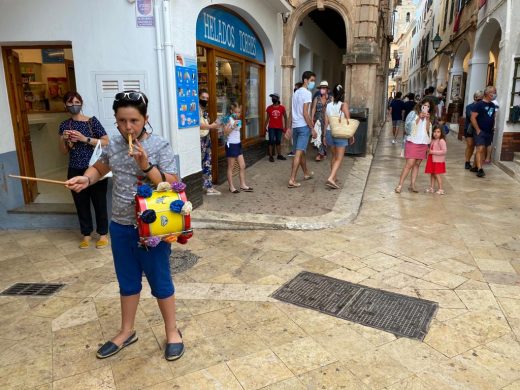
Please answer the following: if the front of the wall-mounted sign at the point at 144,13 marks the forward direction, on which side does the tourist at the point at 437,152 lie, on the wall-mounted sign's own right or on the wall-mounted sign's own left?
on the wall-mounted sign's own left

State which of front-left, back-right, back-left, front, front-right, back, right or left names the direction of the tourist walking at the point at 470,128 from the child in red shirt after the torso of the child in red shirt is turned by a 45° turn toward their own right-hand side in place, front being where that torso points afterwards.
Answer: back-left

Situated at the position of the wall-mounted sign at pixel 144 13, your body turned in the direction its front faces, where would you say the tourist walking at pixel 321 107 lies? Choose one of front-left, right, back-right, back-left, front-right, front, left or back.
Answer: back-left

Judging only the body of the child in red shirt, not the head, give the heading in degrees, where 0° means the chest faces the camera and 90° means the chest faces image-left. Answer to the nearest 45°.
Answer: approximately 0°

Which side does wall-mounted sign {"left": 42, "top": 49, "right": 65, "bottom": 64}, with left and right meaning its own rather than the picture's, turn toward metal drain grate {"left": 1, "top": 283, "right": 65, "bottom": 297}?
front

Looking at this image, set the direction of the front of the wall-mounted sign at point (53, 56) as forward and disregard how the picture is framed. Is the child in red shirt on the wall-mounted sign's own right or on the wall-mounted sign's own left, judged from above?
on the wall-mounted sign's own left

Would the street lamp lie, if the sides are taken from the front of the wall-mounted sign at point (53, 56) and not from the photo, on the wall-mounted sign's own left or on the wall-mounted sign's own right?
on the wall-mounted sign's own left

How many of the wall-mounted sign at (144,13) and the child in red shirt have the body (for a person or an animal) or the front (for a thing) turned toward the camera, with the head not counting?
2
